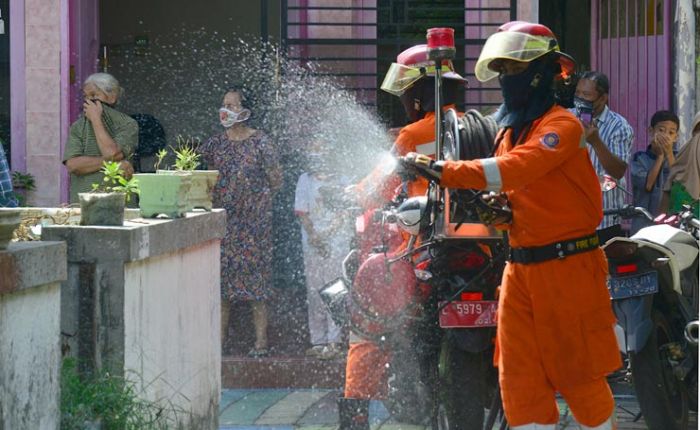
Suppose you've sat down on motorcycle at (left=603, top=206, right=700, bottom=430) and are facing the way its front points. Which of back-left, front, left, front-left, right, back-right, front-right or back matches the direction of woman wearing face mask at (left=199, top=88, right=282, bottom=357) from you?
left

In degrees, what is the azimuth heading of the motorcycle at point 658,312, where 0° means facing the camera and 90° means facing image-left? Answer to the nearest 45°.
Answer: approximately 225°

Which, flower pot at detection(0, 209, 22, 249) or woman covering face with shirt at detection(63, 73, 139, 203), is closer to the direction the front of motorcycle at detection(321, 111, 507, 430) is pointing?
the woman covering face with shirt

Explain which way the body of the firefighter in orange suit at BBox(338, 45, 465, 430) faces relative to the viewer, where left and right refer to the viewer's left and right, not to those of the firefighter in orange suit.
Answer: facing to the left of the viewer

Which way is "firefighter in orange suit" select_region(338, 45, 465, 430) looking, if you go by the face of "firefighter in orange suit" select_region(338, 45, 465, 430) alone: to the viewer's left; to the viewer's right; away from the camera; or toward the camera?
to the viewer's left

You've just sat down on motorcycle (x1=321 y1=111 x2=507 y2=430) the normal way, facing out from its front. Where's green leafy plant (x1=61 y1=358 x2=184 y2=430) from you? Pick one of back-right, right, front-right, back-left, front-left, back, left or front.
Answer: back-left

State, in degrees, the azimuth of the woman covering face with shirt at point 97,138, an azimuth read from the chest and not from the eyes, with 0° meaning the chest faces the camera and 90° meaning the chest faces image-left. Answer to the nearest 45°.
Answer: approximately 45°

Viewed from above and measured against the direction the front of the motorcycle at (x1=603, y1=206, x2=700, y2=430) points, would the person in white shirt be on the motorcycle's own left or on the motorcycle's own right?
on the motorcycle's own left

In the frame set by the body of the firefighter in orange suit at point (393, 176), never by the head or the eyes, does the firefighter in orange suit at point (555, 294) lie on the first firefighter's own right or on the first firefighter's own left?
on the first firefighter's own left

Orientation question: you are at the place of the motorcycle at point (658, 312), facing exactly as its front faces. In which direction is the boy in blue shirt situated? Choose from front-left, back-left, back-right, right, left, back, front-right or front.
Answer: front-left

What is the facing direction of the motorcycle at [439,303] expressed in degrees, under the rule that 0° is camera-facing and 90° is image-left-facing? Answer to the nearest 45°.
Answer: approximately 180°

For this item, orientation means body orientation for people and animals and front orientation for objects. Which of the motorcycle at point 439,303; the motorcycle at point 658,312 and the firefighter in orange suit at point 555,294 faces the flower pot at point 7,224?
the firefighter in orange suit

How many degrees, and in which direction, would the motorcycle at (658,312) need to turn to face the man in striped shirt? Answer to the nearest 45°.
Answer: approximately 45° to its left

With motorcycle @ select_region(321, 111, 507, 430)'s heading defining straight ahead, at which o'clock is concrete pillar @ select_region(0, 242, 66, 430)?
The concrete pillar is roughly at 7 o'clock from the motorcycle.
